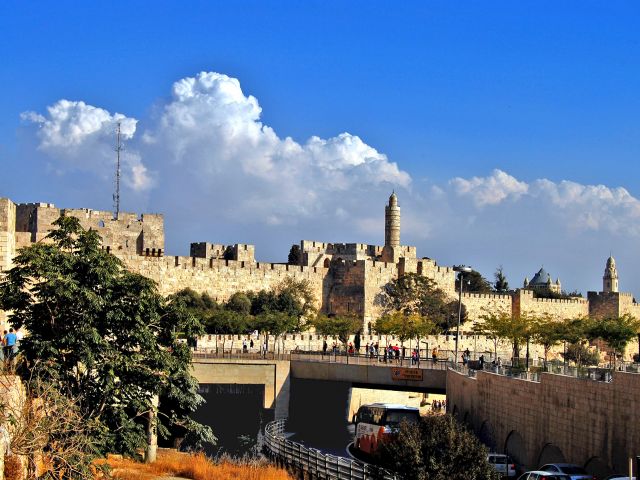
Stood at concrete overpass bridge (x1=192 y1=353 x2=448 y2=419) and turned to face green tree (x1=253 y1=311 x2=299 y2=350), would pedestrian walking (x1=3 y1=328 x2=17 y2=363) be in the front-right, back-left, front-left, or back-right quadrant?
back-left

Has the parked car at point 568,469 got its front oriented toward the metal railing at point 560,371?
no

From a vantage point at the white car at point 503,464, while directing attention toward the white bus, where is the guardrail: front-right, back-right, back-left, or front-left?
front-left
